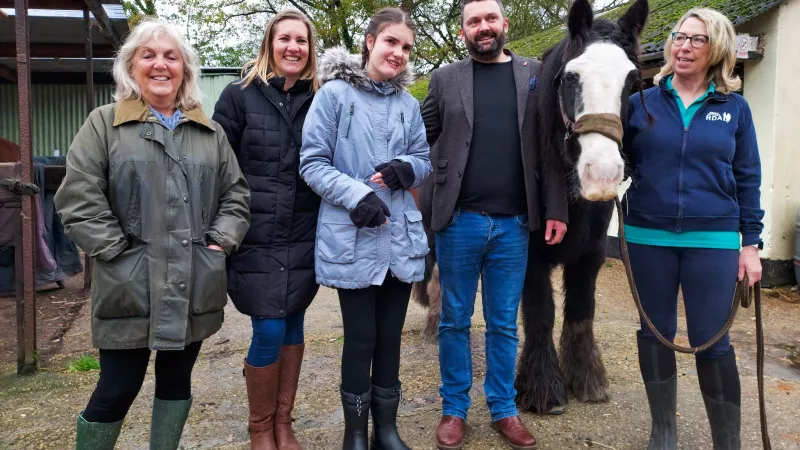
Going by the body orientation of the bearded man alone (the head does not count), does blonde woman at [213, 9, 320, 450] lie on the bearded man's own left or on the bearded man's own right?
on the bearded man's own right

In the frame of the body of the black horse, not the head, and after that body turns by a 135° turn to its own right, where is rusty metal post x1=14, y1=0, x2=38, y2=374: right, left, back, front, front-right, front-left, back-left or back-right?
front

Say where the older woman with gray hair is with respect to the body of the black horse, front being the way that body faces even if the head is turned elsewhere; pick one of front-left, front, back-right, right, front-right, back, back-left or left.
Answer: right

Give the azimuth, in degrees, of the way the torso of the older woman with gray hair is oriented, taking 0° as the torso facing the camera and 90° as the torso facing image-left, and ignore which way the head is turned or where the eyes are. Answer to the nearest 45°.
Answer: approximately 0°

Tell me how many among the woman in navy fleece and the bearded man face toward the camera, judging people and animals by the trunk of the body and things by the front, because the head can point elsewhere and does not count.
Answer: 2

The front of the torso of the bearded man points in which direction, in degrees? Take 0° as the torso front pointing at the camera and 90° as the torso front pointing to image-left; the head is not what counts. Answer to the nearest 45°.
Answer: approximately 0°

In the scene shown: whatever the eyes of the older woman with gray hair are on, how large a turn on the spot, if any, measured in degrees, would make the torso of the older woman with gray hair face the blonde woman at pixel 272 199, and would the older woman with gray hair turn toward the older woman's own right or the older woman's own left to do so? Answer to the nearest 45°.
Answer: approximately 135° to the older woman's own left
